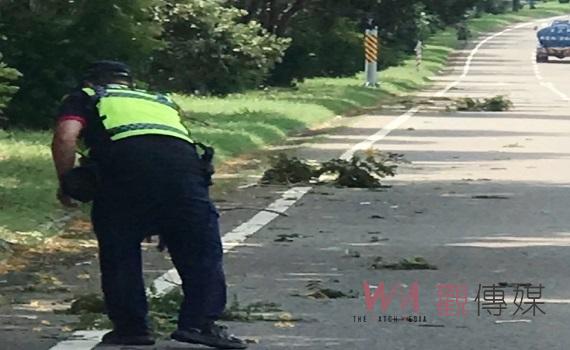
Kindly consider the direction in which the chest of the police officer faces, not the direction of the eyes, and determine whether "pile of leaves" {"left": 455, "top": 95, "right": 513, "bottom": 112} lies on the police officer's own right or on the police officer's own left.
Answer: on the police officer's own right

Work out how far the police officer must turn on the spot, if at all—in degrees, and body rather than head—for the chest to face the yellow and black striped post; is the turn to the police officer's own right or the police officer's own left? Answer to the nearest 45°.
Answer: approximately 45° to the police officer's own right

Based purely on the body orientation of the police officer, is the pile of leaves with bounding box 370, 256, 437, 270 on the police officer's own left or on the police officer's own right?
on the police officer's own right

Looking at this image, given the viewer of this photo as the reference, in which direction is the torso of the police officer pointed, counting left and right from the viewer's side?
facing away from the viewer and to the left of the viewer

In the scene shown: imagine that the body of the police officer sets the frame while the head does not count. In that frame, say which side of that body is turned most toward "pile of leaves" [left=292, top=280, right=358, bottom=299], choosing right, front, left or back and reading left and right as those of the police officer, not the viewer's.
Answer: right

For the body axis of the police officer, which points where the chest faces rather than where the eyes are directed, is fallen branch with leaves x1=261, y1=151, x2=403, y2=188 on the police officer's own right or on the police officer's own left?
on the police officer's own right

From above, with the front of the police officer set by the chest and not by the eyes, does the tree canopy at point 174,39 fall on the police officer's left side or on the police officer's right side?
on the police officer's right side
